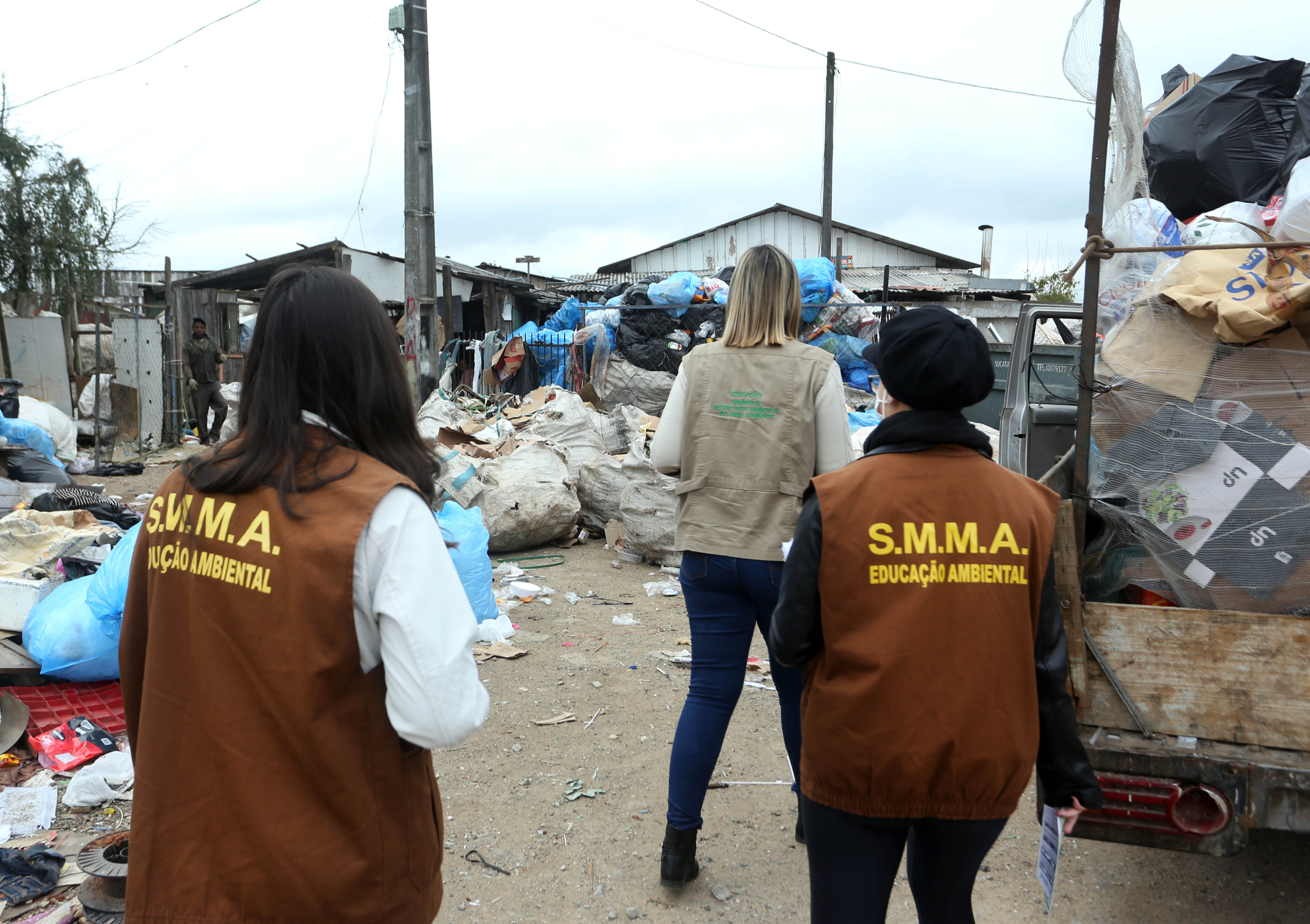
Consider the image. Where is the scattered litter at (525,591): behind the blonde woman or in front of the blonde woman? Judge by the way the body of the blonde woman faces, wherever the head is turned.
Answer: in front

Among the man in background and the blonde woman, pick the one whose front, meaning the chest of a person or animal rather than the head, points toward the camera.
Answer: the man in background

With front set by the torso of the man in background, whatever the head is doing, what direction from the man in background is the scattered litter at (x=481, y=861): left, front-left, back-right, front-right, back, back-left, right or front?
front

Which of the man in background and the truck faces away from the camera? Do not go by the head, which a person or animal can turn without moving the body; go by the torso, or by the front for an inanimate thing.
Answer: the truck

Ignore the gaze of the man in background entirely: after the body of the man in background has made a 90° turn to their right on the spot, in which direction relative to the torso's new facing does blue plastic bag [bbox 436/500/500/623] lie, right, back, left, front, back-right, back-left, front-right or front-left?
left

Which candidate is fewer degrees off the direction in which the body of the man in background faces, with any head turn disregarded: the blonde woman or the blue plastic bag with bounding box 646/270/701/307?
the blonde woman

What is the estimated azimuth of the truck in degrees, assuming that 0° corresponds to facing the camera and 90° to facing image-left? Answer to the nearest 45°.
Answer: approximately 180°

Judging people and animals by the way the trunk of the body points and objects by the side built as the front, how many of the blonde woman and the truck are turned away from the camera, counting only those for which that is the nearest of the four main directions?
2

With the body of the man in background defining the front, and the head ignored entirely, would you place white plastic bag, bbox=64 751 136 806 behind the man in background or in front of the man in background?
in front

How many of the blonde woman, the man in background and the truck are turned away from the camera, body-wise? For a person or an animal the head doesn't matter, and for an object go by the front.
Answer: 2

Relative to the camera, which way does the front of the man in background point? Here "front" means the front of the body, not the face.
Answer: toward the camera

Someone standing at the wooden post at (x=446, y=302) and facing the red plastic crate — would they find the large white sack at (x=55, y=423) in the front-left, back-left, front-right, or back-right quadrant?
front-right

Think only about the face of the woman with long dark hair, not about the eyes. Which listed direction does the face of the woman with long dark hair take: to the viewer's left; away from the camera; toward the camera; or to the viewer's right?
away from the camera

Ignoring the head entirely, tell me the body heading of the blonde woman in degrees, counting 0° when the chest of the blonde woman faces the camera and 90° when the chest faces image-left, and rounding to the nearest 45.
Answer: approximately 180°

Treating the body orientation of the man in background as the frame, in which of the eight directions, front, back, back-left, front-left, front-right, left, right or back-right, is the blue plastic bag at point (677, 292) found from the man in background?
front-left

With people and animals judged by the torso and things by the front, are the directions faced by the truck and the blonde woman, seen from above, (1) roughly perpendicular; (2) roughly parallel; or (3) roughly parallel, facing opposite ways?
roughly parallel
